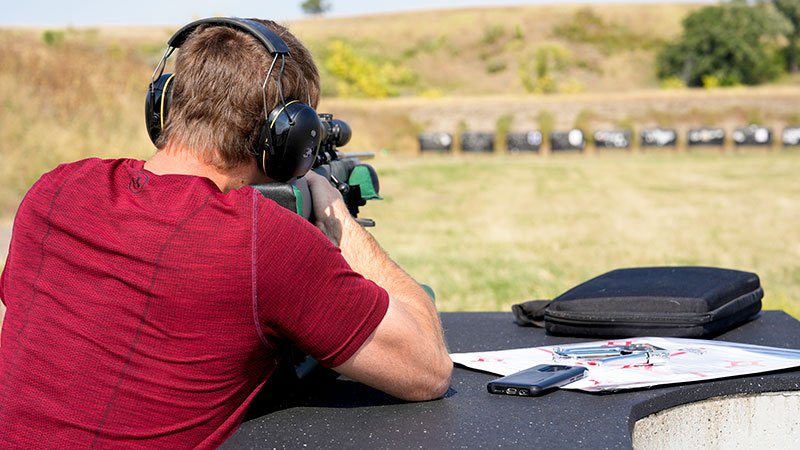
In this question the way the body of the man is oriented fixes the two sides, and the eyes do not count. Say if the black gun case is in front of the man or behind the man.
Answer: in front

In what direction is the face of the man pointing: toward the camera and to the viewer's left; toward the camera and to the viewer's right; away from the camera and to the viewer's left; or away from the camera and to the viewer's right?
away from the camera and to the viewer's right

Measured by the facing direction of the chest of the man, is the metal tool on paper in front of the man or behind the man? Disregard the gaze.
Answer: in front

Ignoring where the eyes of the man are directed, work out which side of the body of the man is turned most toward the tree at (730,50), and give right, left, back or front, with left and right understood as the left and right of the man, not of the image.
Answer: front

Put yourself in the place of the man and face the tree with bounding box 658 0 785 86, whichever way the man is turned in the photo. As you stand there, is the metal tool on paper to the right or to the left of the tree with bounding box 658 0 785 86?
right

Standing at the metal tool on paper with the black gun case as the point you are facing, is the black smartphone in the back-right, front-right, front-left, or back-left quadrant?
back-left

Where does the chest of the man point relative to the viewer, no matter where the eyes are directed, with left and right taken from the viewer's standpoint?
facing away from the viewer and to the right of the viewer
